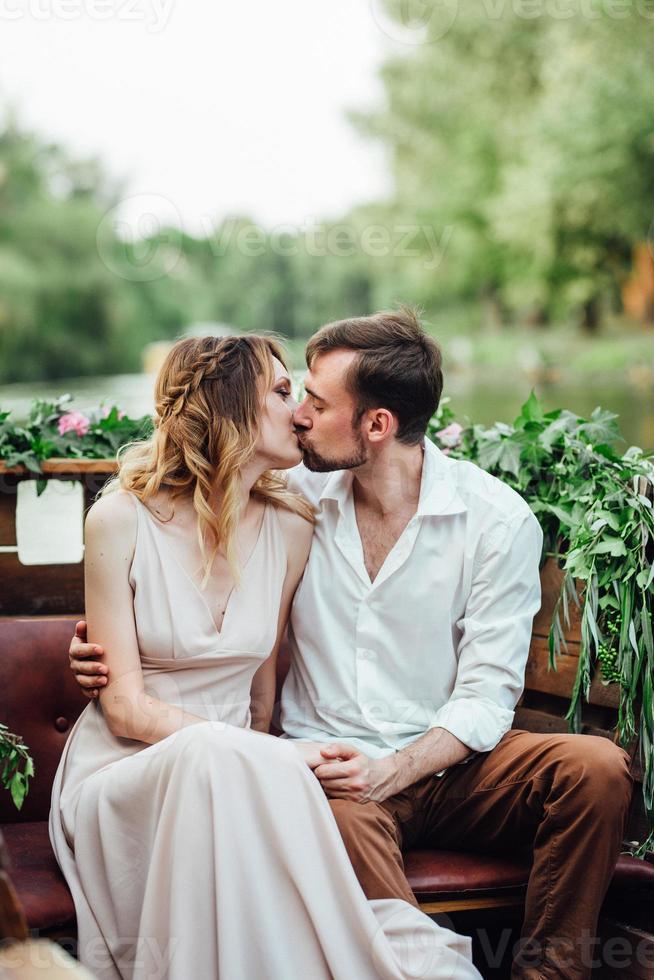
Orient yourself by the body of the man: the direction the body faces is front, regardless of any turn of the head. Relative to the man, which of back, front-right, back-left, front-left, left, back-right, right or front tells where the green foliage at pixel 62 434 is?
back-right

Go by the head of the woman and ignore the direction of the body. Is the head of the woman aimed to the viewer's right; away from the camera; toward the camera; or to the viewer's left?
to the viewer's right

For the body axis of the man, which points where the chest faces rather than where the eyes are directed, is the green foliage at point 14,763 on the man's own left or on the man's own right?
on the man's own right

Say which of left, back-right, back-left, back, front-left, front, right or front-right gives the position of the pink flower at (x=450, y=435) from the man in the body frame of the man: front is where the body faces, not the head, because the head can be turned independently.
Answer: back

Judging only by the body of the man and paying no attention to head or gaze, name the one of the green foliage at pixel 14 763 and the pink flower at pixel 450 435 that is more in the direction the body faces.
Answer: the green foliage

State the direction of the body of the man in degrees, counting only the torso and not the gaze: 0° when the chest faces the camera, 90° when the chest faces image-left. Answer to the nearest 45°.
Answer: approximately 0°
